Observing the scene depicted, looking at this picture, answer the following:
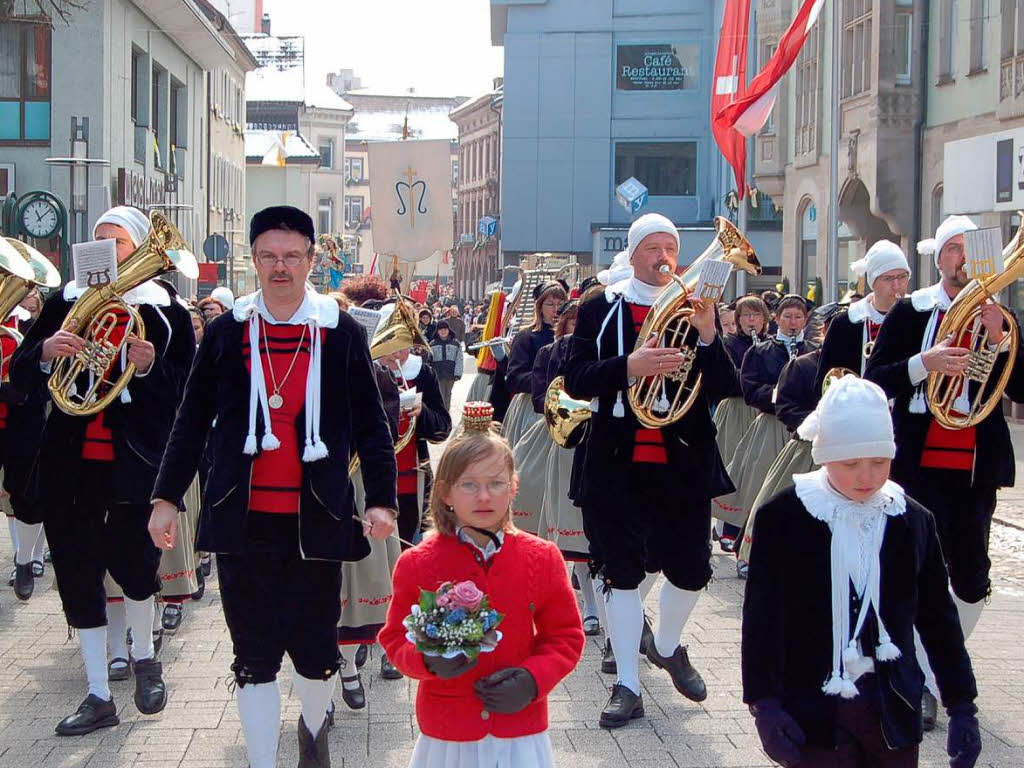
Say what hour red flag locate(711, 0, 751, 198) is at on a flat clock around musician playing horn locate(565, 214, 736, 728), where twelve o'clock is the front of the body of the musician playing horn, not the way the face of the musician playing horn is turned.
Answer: The red flag is roughly at 6 o'clock from the musician playing horn.

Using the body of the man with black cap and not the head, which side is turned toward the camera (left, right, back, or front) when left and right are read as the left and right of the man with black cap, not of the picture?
front

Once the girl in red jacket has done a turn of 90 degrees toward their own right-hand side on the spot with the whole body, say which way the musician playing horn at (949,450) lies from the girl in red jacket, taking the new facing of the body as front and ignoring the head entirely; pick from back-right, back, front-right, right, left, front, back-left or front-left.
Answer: back-right

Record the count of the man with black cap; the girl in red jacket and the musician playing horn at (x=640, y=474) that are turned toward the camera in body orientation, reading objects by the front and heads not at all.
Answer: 3

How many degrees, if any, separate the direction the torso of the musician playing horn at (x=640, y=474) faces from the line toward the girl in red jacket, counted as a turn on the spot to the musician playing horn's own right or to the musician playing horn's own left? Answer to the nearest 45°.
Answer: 0° — they already face them

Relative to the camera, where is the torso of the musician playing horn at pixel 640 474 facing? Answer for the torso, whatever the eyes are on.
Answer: toward the camera

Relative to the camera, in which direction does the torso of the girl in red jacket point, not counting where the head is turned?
toward the camera

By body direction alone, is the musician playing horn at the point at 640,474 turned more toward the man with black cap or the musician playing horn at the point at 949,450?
the man with black cap

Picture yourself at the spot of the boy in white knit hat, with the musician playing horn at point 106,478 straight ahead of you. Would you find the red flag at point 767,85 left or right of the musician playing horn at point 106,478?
right

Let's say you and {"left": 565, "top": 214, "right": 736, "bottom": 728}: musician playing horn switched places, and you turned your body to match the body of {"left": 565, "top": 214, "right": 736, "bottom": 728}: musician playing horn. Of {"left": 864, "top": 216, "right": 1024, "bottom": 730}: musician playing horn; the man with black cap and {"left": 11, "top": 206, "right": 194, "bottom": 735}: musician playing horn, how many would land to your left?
1

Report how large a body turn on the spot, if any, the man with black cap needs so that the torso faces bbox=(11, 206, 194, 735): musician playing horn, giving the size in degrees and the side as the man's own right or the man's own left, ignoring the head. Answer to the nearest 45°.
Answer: approximately 135° to the man's own right

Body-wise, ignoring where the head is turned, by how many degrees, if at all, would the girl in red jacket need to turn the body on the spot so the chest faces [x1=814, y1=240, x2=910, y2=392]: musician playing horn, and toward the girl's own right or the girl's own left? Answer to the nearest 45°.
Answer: approximately 135° to the girl's own left

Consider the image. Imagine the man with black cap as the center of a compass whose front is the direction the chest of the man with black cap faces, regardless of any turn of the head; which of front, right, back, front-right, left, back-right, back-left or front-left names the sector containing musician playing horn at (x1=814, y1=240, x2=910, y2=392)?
back-left
